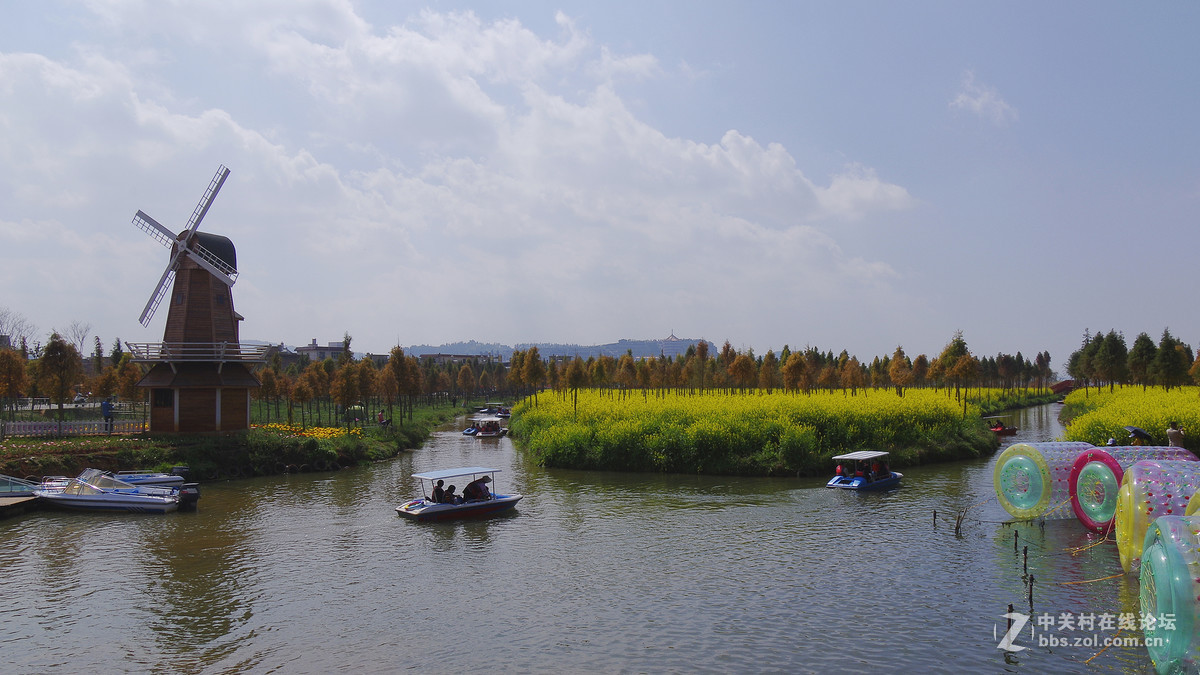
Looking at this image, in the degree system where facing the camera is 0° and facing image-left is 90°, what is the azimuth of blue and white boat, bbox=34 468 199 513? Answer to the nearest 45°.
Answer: approximately 90°

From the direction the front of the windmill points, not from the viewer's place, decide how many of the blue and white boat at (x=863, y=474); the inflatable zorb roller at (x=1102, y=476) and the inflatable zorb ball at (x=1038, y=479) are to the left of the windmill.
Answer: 3

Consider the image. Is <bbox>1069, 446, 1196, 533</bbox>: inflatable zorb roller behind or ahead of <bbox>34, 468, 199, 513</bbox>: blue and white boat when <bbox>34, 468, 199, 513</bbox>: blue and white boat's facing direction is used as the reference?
behind

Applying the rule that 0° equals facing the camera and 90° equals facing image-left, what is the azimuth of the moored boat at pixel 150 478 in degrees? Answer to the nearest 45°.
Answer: approximately 90°

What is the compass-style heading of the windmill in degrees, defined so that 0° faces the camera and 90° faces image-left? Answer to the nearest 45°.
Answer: approximately 45°

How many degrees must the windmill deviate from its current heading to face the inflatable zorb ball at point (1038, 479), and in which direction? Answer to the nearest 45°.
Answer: approximately 90° to its left

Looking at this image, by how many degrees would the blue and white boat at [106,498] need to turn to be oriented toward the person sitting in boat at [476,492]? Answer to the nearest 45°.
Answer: approximately 135° to its left

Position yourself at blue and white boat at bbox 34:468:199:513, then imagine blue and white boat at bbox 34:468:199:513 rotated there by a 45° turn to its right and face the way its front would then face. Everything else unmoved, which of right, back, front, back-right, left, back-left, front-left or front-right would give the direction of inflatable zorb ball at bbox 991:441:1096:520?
back

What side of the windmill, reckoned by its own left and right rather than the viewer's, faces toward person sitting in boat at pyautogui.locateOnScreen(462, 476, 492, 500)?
left

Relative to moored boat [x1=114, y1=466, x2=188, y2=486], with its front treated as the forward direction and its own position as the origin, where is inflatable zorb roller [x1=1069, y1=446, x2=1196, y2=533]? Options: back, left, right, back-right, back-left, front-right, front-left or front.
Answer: back-left

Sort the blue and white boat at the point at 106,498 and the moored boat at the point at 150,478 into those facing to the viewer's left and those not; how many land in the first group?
2

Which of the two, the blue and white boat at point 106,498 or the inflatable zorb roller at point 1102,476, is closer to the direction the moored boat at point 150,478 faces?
the blue and white boat

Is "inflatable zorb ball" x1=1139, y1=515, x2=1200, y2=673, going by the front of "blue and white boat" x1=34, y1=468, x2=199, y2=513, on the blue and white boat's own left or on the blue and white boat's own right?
on the blue and white boat's own left

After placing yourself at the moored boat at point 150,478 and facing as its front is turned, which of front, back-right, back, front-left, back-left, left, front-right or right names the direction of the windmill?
right

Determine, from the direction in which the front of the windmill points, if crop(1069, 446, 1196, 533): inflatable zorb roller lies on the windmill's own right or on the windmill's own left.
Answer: on the windmill's own left
